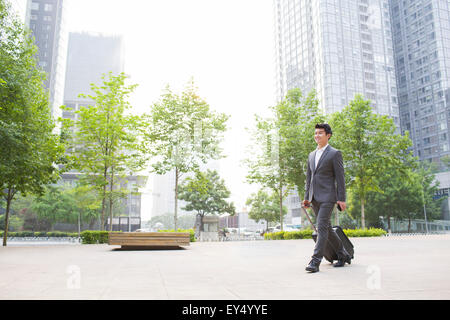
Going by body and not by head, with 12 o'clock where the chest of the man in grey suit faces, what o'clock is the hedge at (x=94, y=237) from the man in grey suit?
The hedge is roughly at 3 o'clock from the man in grey suit.

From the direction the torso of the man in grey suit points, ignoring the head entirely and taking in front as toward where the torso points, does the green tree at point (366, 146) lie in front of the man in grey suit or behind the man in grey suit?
behind

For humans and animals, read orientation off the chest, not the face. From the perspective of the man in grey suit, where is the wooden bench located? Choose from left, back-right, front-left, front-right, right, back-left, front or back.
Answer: right

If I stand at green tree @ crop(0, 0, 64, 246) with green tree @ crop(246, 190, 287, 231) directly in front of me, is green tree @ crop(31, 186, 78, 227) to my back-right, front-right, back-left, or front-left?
front-left

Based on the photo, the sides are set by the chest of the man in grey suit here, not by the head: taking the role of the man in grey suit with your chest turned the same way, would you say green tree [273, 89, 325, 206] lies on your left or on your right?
on your right

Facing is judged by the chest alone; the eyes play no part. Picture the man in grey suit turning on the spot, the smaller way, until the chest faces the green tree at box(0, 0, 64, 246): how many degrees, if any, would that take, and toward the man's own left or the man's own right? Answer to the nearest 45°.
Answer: approximately 90° to the man's own right

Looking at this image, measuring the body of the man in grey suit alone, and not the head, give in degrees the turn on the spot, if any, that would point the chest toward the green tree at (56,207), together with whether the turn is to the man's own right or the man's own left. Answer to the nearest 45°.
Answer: approximately 90° to the man's own right

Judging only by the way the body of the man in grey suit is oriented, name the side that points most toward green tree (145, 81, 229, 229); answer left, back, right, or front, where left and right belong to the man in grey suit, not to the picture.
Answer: right

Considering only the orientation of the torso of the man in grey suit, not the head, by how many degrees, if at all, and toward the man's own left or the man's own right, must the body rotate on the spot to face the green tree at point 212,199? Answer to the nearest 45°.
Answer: approximately 135° to the man's own right

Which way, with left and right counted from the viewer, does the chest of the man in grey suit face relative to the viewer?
facing the viewer and to the left of the viewer

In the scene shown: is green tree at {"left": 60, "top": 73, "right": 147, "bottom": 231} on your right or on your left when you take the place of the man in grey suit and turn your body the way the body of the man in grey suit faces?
on your right

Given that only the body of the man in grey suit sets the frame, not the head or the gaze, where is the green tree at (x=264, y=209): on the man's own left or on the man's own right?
on the man's own right
